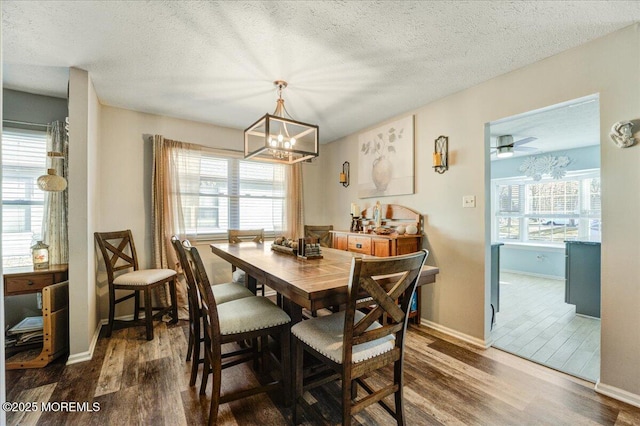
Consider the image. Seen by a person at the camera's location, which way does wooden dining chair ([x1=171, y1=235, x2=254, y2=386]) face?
facing to the right of the viewer

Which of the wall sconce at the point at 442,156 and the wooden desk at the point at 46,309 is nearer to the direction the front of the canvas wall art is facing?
the wooden desk

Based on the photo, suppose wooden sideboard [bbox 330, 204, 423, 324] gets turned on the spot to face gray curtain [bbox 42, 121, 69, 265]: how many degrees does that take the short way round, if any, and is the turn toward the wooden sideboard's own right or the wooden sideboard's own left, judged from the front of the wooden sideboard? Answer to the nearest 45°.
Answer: approximately 45° to the wooden sideboard's own right

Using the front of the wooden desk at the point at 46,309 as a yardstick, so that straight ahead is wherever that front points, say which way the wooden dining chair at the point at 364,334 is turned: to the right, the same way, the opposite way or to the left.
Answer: the opposite way

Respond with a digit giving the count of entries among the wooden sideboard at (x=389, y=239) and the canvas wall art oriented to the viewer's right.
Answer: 0

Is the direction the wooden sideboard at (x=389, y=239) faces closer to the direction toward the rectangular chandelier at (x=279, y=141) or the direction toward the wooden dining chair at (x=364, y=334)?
the rectangular chandelier

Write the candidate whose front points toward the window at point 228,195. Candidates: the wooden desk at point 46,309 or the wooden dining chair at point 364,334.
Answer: the wooden dining chair

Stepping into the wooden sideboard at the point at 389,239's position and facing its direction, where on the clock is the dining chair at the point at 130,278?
The dining chair is roughly at 1 o'clock from the wooden sideboard.

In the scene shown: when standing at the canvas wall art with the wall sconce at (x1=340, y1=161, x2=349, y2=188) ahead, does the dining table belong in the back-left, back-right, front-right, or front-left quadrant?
back-left

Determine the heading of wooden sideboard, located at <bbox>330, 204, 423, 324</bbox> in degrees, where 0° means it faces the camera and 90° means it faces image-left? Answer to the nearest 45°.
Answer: approximately 45°

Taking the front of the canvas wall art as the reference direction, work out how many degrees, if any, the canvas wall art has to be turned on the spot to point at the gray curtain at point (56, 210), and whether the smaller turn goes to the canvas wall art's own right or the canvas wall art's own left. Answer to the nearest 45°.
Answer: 0° — it already faces it
